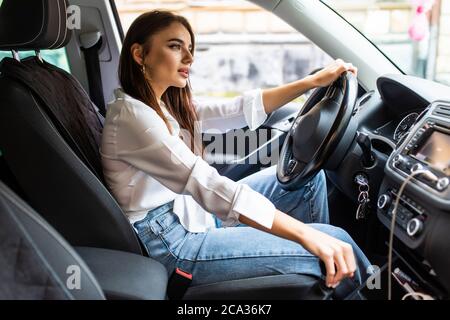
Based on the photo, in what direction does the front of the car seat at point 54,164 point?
to the viewer's right

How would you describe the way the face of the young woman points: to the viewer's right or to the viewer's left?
to the viewer's right
